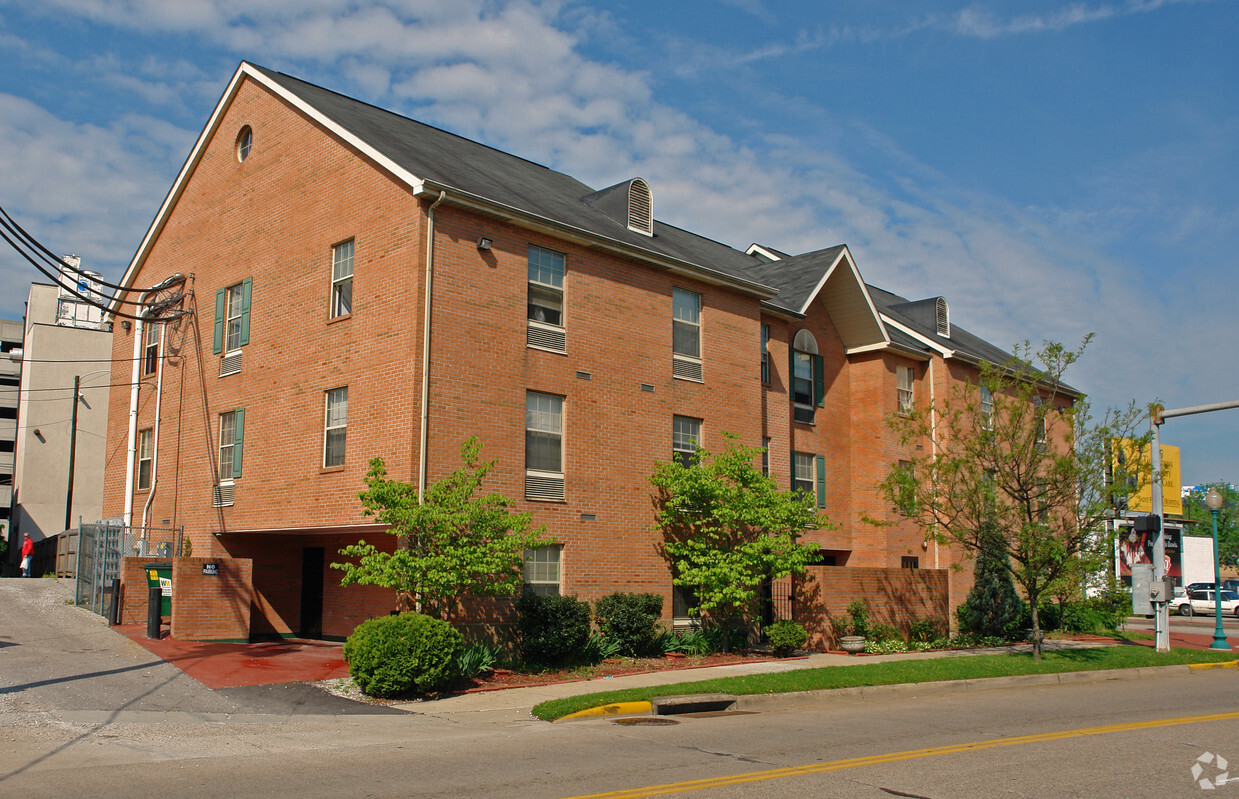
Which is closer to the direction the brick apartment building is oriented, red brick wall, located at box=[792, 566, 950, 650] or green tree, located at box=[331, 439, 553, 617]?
the red brick wall

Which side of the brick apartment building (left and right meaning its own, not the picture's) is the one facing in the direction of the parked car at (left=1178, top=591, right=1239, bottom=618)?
left

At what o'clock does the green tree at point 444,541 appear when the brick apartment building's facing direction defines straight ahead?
The green tree is roughly at 1 o'clock from the brick apartment building.

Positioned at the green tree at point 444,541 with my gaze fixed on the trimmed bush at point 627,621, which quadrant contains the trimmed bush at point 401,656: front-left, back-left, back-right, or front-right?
back-right
